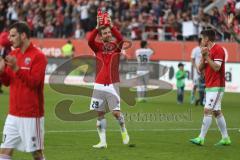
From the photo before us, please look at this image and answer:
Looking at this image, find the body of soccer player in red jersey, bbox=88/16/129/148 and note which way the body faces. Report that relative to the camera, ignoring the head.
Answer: toward the camera
